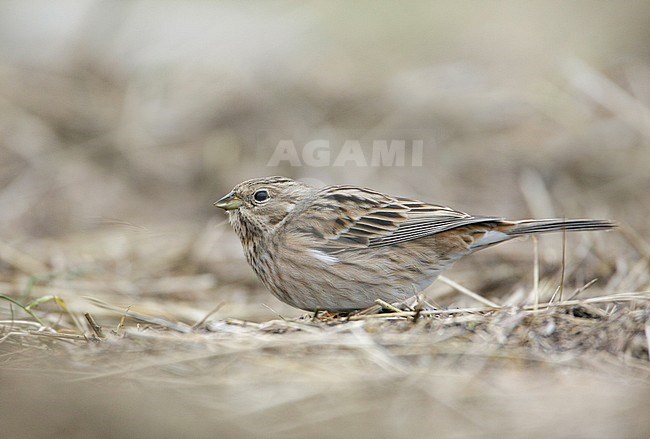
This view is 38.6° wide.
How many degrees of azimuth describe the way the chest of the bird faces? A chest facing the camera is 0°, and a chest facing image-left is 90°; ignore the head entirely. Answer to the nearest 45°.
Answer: approximately 90°
